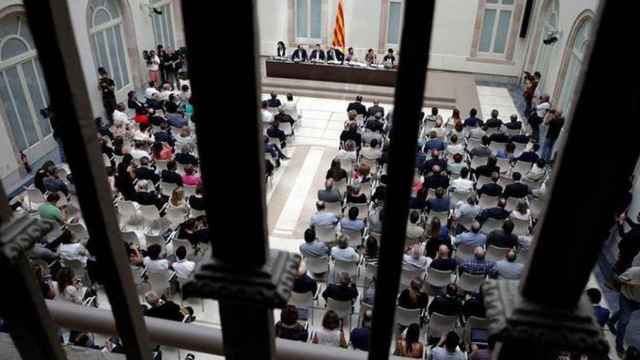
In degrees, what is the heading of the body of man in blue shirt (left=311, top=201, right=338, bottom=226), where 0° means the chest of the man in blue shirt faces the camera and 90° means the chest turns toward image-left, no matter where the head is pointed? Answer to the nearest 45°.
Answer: approximately 180°

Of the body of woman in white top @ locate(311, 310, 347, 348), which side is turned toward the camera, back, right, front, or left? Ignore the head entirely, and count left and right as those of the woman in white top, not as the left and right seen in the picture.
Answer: back

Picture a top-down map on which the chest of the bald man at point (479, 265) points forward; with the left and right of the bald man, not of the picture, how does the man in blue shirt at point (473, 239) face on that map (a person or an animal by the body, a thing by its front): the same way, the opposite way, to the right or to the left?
the same way

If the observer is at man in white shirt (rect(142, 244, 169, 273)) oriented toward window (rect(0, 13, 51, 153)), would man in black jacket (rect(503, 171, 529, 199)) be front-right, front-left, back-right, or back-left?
back-right

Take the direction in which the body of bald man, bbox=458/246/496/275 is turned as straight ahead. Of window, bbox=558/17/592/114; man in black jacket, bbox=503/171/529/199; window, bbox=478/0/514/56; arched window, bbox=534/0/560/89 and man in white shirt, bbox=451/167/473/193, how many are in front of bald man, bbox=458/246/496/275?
5

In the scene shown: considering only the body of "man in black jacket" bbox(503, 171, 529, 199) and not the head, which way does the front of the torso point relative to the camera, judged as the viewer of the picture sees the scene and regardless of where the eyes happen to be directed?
away from the camera

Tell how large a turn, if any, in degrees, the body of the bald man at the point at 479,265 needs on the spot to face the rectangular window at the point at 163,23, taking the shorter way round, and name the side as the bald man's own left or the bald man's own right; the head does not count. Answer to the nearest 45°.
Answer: approximately 45° to the bald man's own left

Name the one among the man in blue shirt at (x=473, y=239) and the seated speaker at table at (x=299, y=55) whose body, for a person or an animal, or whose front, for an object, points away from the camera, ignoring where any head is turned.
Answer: the man in blue shirt

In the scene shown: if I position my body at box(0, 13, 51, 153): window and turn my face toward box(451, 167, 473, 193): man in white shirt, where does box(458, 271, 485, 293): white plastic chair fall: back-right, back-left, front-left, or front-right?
front-right

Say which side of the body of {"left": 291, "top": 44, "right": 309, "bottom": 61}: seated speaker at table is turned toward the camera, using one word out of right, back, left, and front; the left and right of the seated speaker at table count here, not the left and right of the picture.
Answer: front

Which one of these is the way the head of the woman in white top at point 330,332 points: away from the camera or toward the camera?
away from the camera

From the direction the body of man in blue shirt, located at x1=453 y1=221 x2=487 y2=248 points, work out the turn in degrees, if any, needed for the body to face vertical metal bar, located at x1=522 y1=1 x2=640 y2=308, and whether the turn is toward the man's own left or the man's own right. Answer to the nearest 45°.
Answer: approximately 180°

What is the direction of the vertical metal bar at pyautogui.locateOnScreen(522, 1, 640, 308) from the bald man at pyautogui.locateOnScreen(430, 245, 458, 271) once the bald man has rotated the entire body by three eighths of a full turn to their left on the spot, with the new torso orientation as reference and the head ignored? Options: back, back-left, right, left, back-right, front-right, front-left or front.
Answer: front-left

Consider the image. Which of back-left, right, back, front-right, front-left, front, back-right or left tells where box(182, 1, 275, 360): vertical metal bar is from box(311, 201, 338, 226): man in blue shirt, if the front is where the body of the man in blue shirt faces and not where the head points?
back

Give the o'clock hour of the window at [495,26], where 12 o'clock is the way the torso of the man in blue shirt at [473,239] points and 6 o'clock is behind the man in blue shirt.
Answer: The window is roughly at 12 o'clock from the man in blue shirt.

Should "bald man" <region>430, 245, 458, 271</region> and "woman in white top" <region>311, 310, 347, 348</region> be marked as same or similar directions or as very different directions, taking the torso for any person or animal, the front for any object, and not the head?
same or similar directions
